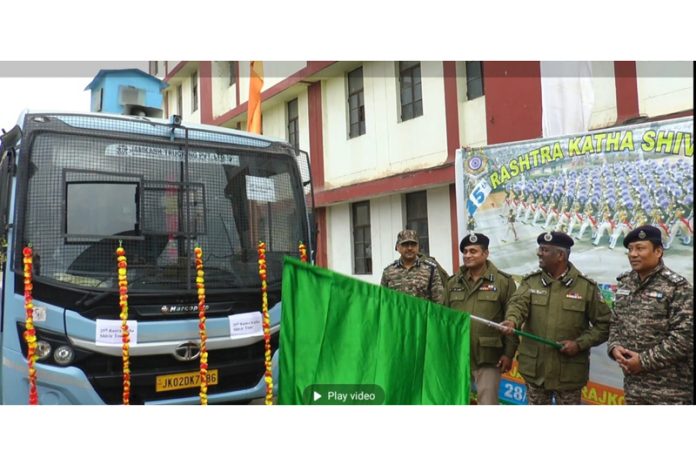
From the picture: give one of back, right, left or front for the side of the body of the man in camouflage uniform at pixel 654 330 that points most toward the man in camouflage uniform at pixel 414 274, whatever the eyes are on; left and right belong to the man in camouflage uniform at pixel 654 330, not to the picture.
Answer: right

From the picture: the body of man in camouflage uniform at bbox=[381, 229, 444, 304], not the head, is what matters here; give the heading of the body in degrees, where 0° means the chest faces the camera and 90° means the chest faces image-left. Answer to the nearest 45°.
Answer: approximately 0°

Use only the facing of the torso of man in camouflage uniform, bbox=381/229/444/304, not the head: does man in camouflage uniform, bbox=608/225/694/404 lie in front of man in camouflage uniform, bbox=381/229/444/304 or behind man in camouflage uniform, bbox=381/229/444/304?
in front

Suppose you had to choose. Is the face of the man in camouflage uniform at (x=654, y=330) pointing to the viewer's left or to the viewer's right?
to the viewer's left

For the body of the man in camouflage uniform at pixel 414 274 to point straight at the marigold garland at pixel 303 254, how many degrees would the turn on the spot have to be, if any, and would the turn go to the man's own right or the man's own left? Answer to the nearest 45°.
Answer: approximately 45° to the man's own right

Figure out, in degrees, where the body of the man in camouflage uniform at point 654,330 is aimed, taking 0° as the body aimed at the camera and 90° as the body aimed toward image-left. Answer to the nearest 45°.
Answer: approximately 45°

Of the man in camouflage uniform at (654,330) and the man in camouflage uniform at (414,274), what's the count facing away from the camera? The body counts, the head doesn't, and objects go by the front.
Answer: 0

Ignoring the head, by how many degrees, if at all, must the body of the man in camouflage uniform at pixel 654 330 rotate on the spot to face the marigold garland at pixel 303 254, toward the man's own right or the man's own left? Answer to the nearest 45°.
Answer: approximately 45° to the man's own right
